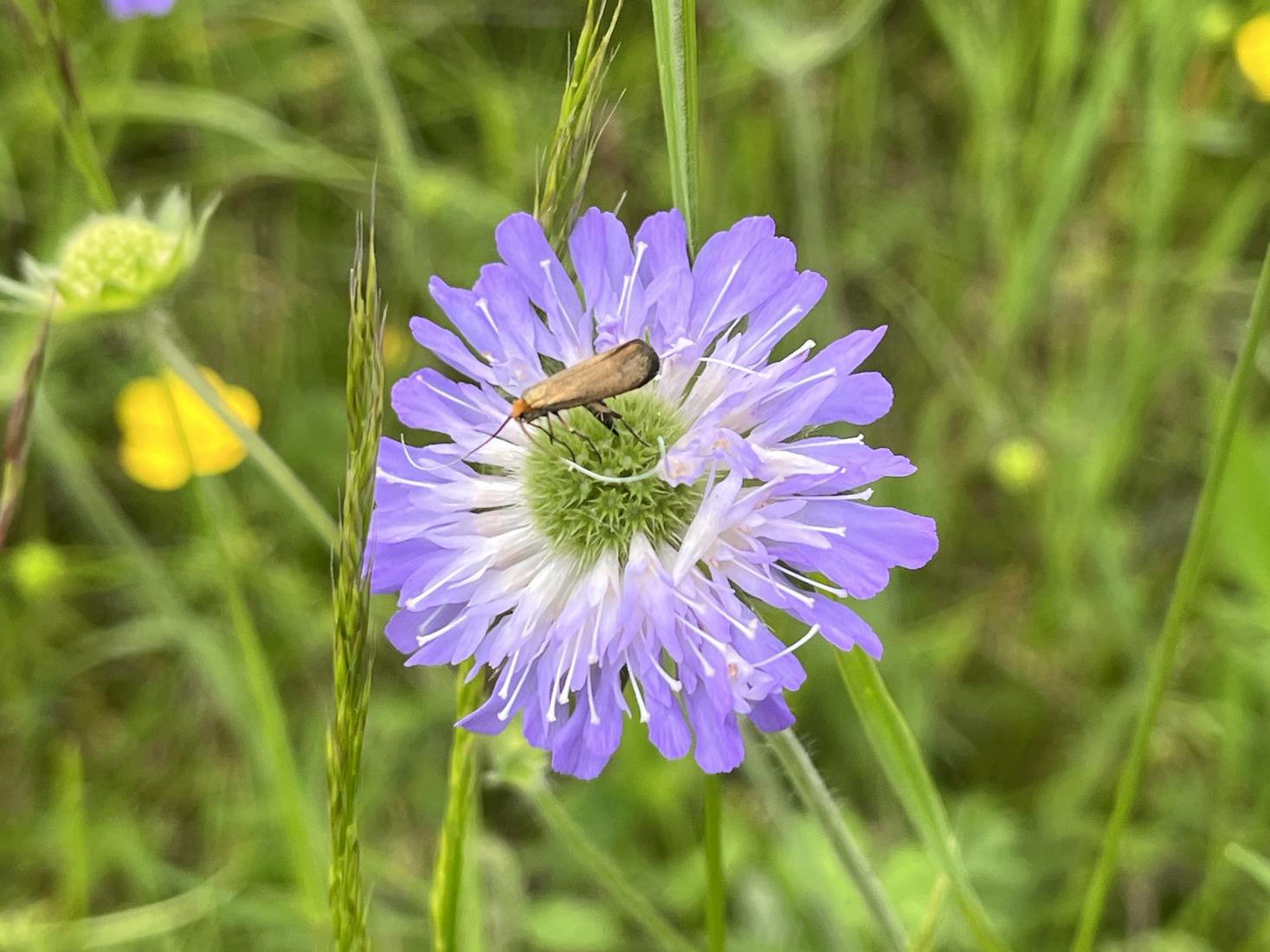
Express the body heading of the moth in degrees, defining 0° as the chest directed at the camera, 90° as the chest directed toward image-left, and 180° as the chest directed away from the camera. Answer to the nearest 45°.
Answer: approximately 90°

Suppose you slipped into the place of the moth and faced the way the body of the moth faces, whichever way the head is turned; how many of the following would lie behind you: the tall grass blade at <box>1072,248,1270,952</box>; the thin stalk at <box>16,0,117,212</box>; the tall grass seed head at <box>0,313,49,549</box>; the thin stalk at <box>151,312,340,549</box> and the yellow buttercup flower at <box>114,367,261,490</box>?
1

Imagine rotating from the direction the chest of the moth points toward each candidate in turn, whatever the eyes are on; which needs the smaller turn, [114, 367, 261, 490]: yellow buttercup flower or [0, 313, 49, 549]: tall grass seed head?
the tall grass seed head

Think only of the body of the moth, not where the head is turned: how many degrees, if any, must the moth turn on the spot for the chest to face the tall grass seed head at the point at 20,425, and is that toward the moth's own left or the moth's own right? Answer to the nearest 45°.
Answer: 0° — it already faces it

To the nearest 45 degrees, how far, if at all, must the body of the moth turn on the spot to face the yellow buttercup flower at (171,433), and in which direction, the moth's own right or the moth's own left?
approximately 45° to the moth's own right

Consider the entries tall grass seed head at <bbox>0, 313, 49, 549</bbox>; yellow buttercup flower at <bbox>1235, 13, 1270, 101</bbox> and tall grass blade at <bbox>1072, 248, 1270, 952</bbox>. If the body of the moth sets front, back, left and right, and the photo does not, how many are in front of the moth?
1

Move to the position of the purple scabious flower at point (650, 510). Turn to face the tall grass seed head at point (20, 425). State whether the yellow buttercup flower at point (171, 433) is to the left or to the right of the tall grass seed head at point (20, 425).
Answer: right

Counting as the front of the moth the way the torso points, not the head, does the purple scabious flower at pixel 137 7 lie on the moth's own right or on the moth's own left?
on the moth's own right

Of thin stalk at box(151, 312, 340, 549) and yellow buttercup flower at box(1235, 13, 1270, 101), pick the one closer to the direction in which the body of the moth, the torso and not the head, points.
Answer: the thin stalk

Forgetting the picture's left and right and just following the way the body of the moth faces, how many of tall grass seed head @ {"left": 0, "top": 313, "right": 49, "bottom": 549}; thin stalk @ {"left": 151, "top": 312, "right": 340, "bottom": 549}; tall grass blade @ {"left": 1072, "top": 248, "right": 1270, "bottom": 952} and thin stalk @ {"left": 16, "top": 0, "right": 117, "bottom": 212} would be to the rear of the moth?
1

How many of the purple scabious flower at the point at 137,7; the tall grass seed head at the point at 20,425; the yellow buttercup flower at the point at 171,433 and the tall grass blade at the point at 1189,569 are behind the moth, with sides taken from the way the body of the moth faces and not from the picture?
1

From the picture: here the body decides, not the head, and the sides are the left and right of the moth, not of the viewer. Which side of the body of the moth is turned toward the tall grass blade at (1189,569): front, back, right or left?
back

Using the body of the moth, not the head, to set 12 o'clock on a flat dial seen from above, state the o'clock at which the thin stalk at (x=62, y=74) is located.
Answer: The thin stalk is roughly at 1 o'clock from the moth.
